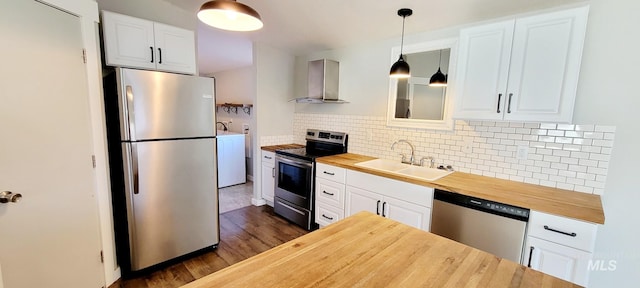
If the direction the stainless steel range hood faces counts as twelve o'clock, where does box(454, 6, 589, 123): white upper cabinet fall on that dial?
The white upper cabinet is roughly at 9 o'clock from the stainless steel range hood.

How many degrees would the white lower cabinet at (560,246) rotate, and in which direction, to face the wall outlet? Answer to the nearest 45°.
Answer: approximately 135° to its right

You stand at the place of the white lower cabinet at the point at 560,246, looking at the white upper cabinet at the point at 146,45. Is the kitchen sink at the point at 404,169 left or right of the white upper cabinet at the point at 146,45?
right

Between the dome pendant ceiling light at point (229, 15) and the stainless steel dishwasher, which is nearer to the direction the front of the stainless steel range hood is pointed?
the dome pendant ceiling light

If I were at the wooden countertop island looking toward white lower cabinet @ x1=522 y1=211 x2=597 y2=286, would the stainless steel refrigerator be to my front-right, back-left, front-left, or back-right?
back-left

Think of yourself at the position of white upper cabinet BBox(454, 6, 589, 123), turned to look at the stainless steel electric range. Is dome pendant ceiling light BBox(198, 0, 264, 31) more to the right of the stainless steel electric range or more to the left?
left
